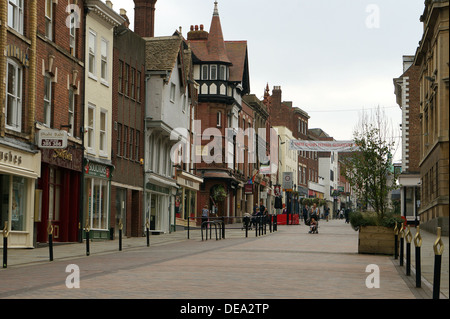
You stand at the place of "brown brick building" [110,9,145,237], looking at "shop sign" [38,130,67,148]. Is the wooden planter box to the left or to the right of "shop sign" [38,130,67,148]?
left

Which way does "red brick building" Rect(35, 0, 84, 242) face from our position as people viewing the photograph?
facing the viewer and to the right of the viewer

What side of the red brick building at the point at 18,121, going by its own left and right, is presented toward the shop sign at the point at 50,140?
left

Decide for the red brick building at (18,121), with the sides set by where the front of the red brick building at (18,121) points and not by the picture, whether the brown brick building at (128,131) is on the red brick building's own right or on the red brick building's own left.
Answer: on the red brick building's own left

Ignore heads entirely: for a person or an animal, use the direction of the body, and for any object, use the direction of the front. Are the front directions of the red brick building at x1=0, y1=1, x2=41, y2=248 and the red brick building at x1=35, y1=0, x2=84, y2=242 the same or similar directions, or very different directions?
same or similar directions

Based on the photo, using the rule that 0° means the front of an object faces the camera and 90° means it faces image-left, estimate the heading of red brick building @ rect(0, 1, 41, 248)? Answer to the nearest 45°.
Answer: approximately 315°

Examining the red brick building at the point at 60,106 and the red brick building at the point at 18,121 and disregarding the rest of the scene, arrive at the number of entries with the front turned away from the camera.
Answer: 0

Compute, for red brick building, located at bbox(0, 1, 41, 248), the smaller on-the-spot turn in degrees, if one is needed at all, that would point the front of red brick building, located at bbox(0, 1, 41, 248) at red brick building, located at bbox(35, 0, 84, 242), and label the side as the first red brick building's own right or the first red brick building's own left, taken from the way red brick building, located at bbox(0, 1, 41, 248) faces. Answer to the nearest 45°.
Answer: approximately 135° to the first red brick building's own left

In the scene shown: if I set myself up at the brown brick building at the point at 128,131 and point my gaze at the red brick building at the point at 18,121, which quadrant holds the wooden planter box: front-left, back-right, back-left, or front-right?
front-left

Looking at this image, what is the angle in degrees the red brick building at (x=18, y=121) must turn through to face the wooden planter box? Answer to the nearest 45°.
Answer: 0° — it already faces it

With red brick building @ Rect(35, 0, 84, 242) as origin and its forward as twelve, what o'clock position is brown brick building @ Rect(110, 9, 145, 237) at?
brown brick building @ Rect(110, 9, 145, 237) is roughly at 8 o'clock from red brick building @ Rect(35, 0, 84, 242).

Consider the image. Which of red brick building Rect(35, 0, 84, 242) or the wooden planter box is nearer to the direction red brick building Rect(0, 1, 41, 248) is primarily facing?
the wooden planter box

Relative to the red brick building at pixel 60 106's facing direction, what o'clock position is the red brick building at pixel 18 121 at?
the red brick building at pixel 18 121 is roughly at 2 o'clock from the red brick building at pixel 60 106.

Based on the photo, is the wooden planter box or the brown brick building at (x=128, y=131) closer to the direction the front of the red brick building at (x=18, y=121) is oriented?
the wooden planter box

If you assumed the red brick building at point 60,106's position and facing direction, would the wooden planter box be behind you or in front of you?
in front
